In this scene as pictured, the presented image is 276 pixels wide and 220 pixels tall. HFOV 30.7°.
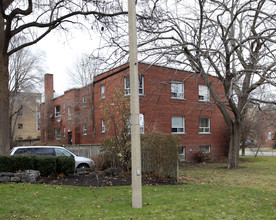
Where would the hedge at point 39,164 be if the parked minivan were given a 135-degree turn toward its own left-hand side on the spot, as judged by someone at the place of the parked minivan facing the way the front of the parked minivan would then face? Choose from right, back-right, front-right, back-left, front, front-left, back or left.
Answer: back-left

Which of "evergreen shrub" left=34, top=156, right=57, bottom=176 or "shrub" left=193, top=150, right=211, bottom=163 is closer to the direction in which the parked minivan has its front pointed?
the shrub

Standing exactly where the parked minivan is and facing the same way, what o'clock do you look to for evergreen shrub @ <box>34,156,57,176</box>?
The evergreen shrub is roughly at 3 o'clock from the parked minivan.

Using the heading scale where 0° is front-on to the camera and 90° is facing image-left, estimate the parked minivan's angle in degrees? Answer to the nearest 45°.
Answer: approximately 270°

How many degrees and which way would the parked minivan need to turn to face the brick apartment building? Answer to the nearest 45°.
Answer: approximately 45° to its left

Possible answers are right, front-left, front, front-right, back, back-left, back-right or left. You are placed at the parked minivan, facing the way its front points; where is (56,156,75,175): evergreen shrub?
right

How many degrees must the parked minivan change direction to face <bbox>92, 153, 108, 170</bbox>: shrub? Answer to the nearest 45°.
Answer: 0° — it already faces it

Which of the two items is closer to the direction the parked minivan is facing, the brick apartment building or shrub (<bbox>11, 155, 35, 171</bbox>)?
the brick apartment building
